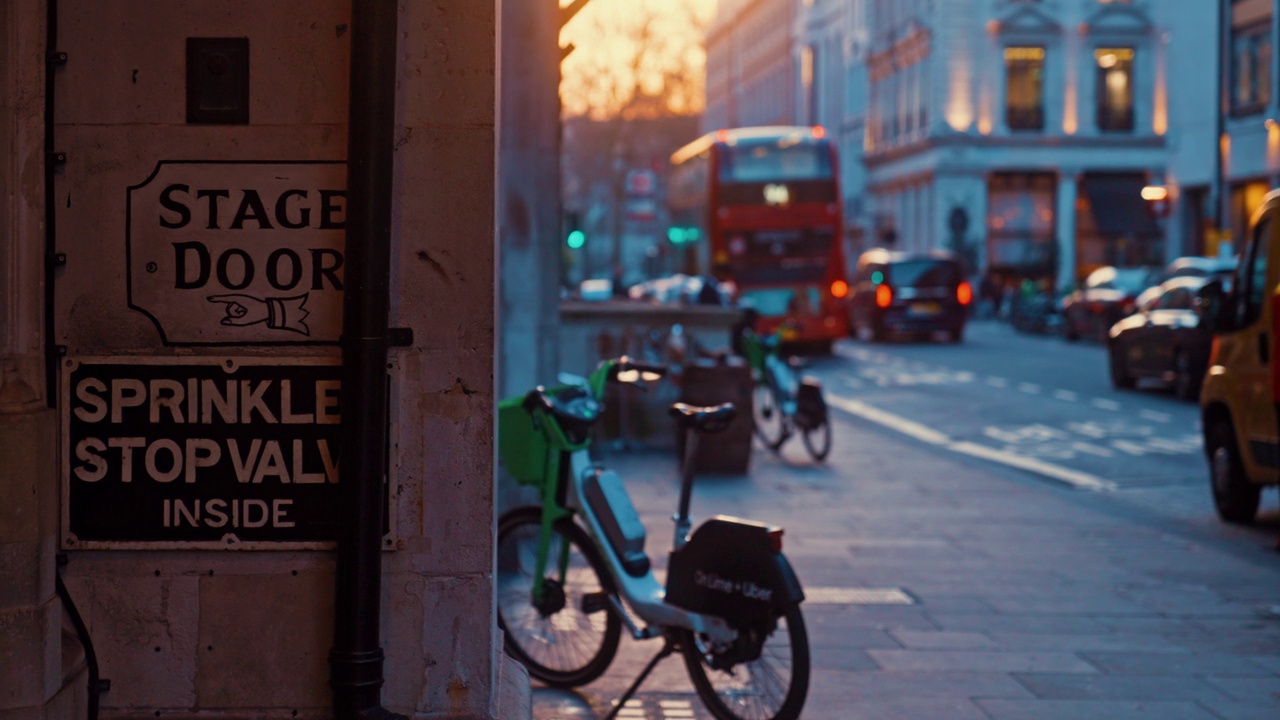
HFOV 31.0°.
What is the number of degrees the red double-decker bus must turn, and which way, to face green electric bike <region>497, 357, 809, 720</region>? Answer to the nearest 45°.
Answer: approximately 135° to its left

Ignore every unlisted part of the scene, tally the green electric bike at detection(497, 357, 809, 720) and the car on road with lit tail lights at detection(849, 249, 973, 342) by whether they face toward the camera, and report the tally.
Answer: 0

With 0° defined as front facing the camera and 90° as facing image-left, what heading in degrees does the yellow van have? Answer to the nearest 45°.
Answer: approximately 135°

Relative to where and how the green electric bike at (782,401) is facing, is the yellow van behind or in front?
behind

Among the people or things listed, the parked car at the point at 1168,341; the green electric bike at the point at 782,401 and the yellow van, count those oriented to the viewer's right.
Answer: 0

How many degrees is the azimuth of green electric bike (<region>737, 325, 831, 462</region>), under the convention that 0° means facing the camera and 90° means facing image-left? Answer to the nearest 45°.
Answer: approximately 135°

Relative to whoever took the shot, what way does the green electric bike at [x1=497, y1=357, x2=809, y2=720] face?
facing away from the viewer and to the left of the viewer

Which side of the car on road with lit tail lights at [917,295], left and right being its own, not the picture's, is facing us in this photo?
back

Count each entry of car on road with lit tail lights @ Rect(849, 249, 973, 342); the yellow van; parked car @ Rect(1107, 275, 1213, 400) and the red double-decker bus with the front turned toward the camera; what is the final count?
0

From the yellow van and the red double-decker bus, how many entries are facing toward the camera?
0

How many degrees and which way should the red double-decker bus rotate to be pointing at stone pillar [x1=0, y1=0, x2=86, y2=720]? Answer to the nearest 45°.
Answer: approximately 135° to its left
